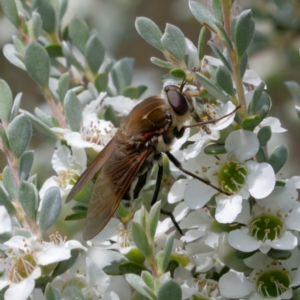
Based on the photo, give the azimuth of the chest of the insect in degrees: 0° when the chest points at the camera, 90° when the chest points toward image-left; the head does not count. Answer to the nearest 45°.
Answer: approximately 270°
